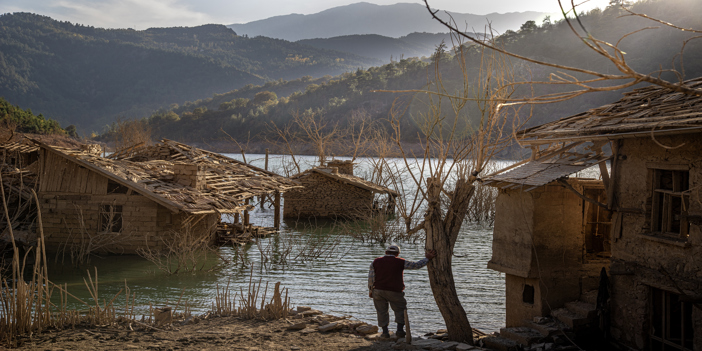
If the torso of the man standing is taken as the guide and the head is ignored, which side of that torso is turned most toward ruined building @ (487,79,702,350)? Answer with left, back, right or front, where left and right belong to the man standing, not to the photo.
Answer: right

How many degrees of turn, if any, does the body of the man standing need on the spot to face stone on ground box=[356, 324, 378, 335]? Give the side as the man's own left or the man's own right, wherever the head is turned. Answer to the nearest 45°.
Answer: approximately 45° to the man's own left

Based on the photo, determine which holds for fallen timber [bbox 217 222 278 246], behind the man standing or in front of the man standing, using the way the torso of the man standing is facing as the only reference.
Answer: in front

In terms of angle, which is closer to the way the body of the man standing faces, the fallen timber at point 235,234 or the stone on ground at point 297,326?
the fallen timber

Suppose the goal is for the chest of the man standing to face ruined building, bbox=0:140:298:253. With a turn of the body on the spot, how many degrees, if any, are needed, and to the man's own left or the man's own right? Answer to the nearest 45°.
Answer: approximately 45° to the man's own left

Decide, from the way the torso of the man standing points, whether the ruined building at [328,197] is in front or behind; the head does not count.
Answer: in front

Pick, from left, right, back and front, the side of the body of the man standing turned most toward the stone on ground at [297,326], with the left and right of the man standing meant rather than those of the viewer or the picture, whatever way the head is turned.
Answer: left

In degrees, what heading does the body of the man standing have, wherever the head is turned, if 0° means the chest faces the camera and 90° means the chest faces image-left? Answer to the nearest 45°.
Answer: approximately 180°
